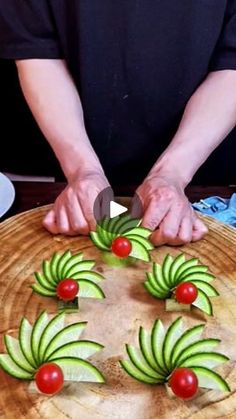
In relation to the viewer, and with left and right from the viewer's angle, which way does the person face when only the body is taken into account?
facing the viewer

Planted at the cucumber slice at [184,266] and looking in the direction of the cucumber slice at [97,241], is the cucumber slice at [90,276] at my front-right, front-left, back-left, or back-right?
front-left

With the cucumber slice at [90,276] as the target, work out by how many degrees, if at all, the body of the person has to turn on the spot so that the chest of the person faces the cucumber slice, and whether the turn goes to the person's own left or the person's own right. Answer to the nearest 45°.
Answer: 0° — they already face it

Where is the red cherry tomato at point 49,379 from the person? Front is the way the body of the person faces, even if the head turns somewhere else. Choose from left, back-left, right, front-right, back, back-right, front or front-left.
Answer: front

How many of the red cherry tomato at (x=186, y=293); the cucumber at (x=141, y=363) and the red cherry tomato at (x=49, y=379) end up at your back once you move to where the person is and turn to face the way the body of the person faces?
0

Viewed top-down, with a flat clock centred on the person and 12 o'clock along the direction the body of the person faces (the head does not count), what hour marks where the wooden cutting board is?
The wooden cutting board is roughly at 12 o'clock from the person.

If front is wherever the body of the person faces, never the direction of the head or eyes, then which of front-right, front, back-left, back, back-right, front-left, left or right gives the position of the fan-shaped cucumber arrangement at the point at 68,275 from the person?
front

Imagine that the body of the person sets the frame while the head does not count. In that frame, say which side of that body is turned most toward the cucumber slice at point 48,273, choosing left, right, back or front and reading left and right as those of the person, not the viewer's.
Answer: front

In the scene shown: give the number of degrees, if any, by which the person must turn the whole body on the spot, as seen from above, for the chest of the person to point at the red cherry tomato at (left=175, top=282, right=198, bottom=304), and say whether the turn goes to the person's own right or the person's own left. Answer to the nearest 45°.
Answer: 0° — they already face it

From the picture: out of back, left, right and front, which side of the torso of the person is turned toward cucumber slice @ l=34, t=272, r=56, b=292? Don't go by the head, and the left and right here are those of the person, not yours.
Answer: front

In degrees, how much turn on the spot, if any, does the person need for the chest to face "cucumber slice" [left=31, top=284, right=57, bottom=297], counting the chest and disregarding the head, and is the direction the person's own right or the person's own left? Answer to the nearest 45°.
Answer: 0° — they already face it
